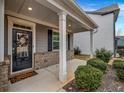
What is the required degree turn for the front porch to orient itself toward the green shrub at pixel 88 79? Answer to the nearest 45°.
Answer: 0° — it already faces it

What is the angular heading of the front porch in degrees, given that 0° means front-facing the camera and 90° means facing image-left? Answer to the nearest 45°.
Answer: approximately 315°
